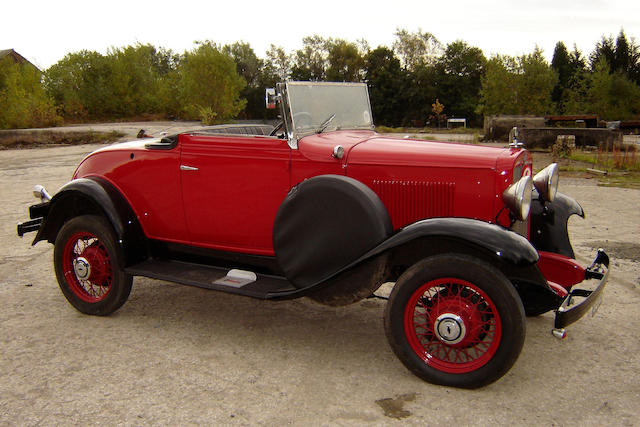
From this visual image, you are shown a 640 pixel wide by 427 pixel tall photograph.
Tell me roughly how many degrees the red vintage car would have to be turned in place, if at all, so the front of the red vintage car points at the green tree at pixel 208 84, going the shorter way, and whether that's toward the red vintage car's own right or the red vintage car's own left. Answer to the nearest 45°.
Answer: approximately 135° to the red vintage car's own left

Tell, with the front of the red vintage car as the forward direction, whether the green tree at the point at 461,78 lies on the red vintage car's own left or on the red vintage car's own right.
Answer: on the red vintage car's own left

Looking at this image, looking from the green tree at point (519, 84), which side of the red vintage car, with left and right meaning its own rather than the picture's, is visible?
left

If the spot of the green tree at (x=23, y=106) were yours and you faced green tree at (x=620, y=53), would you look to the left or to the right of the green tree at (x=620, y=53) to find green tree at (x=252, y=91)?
left

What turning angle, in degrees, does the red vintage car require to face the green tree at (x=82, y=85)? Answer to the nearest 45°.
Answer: approximately 180°

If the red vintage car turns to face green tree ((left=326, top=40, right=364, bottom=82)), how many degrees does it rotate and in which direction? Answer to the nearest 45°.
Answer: approximately 135° to its left

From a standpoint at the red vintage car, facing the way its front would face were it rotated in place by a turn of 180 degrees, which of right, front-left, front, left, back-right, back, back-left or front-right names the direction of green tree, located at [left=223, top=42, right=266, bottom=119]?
front-right

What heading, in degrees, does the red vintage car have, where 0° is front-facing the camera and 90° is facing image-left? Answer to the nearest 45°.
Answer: approximately 315°

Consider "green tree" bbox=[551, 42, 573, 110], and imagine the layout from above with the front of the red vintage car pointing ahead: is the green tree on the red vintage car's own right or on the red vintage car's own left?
on the red vintage car's own left

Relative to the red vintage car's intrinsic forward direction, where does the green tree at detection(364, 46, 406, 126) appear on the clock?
The green tree is roughly at 8 o'clock from the red vintage car.

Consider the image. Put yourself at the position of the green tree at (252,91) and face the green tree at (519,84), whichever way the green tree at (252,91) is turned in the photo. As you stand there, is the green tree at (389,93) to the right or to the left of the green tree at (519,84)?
left

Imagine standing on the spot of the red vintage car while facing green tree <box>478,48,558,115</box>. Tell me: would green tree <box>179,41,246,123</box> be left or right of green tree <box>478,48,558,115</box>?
left
